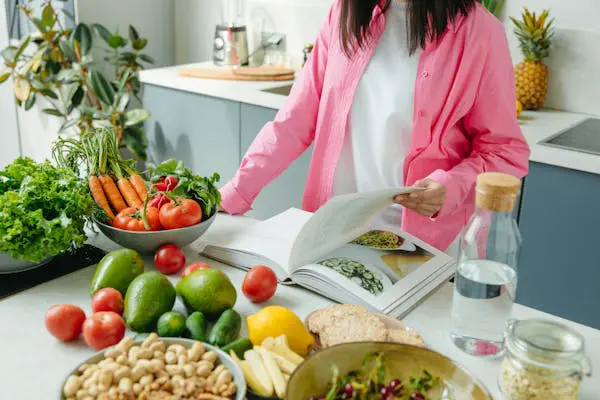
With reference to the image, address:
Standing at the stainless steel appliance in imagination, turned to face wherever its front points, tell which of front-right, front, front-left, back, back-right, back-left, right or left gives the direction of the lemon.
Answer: front-left

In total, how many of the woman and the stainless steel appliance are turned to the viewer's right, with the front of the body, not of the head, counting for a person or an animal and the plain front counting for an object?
0

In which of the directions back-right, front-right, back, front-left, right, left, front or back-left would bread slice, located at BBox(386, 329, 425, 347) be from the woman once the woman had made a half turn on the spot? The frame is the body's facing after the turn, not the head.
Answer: back-right

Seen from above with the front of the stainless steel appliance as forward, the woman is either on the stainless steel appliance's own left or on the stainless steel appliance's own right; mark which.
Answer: on the stainless steel appliance's own left

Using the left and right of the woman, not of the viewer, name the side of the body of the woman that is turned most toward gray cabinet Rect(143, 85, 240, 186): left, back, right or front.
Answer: right

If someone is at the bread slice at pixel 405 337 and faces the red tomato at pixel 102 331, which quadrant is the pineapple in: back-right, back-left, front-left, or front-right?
back-right

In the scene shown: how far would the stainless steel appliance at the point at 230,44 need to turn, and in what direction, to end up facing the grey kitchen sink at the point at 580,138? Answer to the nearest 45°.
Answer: approximately 90° to its left

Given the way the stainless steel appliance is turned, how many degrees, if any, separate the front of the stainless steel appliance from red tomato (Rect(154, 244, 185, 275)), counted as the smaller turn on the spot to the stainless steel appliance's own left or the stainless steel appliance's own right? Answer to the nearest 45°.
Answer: approximately 45° to the stainless steel appliance's own left

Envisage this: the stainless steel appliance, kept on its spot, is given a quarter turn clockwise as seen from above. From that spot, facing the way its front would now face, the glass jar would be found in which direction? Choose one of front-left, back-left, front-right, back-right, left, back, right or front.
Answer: back-left

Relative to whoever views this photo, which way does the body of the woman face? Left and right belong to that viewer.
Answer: facing the viewer and to the left of the viewer

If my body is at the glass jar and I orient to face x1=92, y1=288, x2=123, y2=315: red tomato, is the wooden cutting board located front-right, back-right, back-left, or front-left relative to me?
front-right

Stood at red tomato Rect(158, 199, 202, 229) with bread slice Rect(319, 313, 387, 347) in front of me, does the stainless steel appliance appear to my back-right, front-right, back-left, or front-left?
back-left

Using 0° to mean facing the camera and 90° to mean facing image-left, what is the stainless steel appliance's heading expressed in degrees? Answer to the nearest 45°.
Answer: approximately 45°

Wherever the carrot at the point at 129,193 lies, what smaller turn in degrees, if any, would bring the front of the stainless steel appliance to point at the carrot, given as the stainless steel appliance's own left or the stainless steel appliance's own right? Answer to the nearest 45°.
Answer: approximately 45° to the stainless steel appliance's own left

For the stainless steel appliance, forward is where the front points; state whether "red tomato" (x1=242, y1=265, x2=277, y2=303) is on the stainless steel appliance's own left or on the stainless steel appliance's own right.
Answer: on the stainless steel appliance's own left
